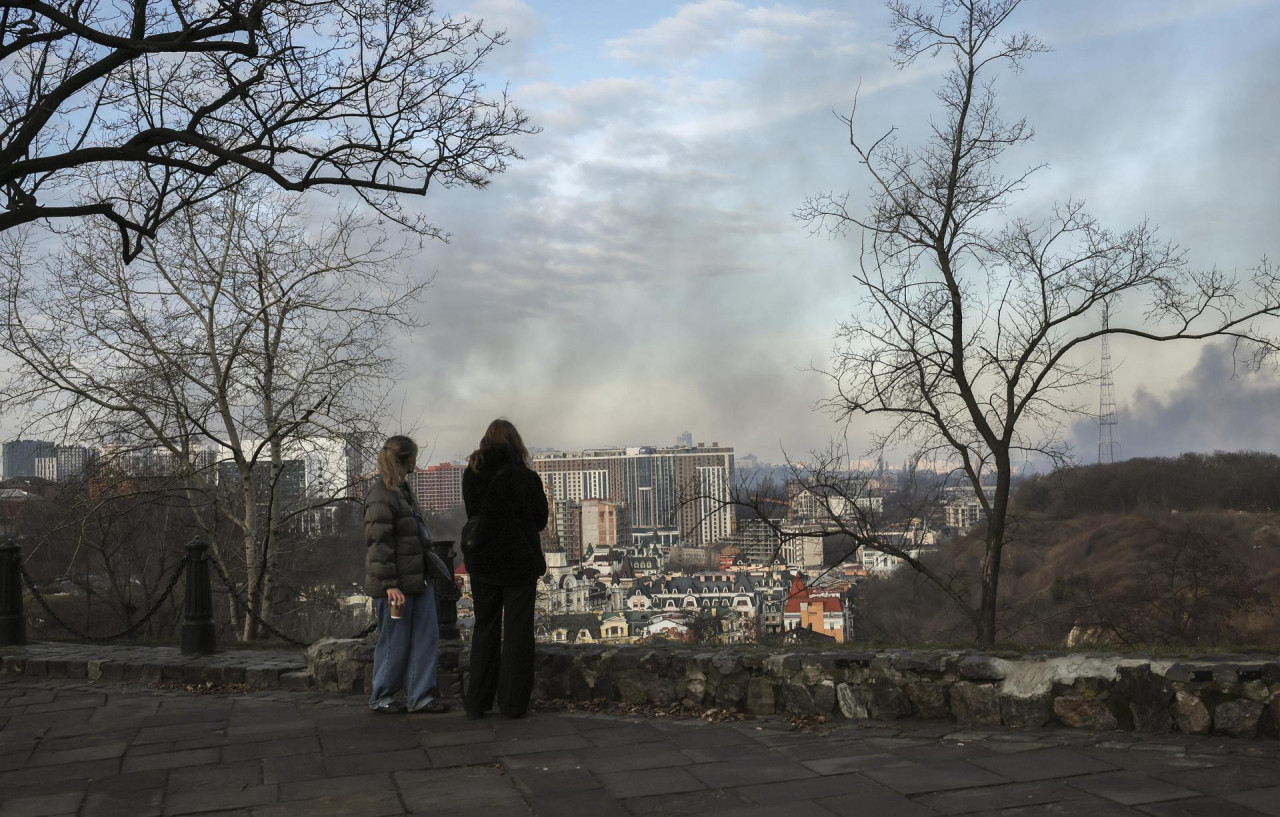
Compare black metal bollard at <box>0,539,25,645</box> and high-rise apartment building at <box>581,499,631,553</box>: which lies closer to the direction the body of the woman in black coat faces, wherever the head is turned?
the high-rise apartment building

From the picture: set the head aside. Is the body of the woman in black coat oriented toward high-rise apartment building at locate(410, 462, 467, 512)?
yes

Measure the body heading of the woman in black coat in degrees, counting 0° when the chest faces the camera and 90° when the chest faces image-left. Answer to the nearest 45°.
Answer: approximately 180°

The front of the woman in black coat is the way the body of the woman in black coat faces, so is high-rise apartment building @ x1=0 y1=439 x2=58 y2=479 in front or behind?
in front

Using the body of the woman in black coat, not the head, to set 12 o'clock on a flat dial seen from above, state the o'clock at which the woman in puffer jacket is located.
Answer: The woman in puffer jacket is roughly at 10 o'clock from the woman in black coat.

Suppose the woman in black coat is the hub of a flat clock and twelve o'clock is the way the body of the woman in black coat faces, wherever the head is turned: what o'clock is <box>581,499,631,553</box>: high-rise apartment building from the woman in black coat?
The high-rise apartment building is roughly at 12 o'clock from the woman in black coat.

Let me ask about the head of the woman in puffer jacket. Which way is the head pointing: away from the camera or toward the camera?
away from the camera

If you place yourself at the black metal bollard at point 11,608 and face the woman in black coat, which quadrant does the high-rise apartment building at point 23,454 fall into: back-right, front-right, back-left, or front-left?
back-left

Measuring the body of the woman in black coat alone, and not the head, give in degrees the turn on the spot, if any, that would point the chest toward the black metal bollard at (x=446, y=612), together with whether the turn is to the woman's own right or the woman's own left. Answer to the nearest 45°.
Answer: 0° — they already face it

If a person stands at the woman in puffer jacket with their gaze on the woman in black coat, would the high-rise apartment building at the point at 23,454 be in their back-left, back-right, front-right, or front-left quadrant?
back-left

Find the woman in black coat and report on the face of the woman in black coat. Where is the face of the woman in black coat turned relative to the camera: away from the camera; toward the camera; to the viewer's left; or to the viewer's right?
away from the camera

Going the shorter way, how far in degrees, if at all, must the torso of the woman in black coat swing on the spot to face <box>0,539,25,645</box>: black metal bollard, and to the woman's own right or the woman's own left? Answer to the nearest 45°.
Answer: approximately 45° to the woman's own left
